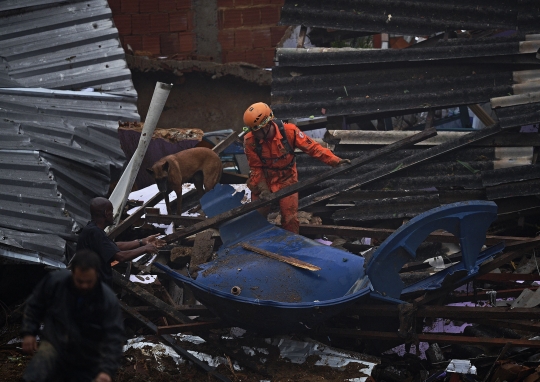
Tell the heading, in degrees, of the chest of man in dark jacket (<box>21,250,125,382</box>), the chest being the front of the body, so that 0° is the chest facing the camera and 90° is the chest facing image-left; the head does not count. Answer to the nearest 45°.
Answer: approximately 0°

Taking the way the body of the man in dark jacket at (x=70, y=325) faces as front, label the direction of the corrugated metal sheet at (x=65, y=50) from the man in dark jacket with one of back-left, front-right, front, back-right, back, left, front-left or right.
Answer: back

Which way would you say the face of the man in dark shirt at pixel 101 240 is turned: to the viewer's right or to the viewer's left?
to the viewer's right

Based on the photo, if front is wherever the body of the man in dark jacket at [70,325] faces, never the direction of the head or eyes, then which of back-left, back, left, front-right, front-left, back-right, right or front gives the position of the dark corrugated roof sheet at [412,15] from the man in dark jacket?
back-left

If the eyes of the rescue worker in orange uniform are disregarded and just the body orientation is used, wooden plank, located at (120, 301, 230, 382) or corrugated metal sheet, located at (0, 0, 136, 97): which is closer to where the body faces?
the wooden plank
